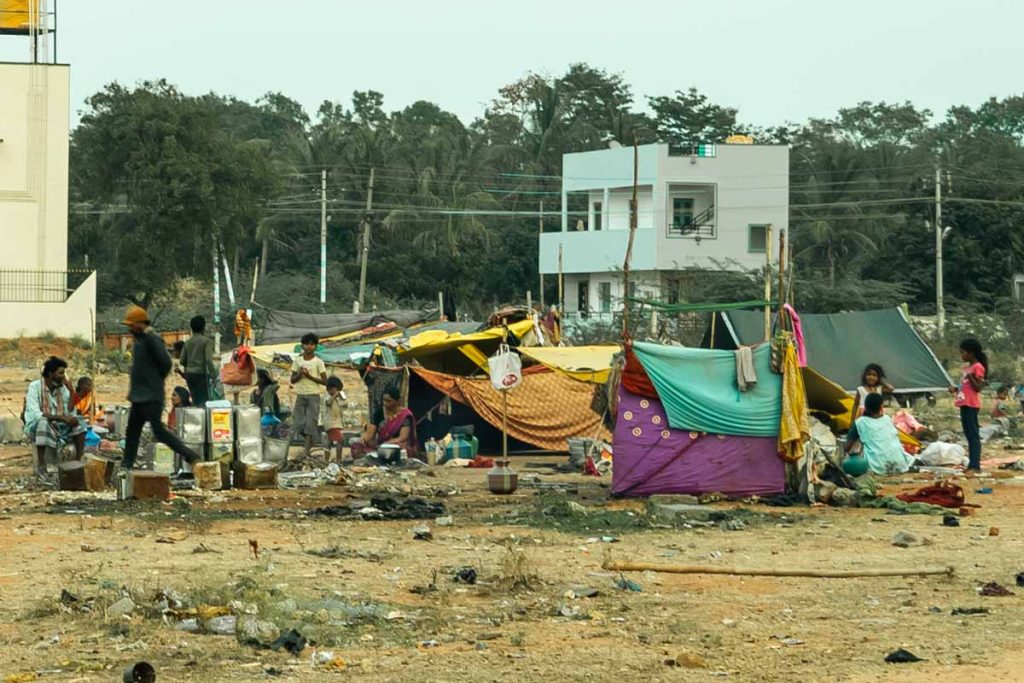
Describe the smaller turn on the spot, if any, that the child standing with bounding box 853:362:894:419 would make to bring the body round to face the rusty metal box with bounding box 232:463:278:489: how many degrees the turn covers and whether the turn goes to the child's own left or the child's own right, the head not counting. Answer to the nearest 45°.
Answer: approximately 45° to the child's own right

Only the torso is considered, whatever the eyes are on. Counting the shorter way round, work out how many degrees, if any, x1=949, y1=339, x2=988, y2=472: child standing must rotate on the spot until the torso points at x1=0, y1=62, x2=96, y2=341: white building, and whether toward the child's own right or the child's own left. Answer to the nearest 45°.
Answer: approximately 45° to the child's own right

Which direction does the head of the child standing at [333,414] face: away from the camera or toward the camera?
toward the camera

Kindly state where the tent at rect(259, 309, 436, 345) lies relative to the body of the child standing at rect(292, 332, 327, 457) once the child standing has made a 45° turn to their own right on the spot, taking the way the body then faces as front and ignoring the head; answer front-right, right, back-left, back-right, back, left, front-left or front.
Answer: back-right

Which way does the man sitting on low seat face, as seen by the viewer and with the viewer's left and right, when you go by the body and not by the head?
facing the viewer and to the right of the viewer

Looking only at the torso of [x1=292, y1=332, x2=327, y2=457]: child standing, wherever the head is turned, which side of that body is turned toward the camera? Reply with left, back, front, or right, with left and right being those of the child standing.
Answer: front

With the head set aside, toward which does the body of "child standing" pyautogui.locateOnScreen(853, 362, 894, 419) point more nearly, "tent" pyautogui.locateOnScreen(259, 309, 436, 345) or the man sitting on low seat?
the man sitting on low seat

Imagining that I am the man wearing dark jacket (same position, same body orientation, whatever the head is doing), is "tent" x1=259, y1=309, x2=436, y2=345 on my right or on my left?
on my right

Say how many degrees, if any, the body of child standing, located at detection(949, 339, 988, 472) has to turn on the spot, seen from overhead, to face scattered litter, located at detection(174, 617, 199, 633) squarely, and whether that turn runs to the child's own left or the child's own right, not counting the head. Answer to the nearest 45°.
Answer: approximately 90° to the child's own left

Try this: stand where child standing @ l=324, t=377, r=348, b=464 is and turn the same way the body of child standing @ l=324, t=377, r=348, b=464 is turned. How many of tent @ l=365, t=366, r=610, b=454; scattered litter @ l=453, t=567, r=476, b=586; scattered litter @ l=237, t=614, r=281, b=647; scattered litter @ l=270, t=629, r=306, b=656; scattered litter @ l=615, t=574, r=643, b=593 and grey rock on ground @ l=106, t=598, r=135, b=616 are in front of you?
5

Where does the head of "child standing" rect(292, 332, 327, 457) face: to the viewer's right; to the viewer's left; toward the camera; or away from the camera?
toward the camera

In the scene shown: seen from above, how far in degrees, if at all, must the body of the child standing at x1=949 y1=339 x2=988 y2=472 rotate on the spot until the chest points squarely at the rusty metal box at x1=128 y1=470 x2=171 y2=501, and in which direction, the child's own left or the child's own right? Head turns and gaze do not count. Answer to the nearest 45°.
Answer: approximately 45° to the child's own left

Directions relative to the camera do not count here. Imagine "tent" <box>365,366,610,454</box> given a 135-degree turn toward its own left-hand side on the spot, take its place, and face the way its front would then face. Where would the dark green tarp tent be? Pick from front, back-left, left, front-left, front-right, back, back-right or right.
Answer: front

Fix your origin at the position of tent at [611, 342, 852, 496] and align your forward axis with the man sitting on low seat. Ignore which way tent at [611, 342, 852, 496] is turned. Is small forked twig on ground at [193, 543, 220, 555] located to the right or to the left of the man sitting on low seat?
left

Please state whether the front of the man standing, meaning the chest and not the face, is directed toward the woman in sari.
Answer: no
